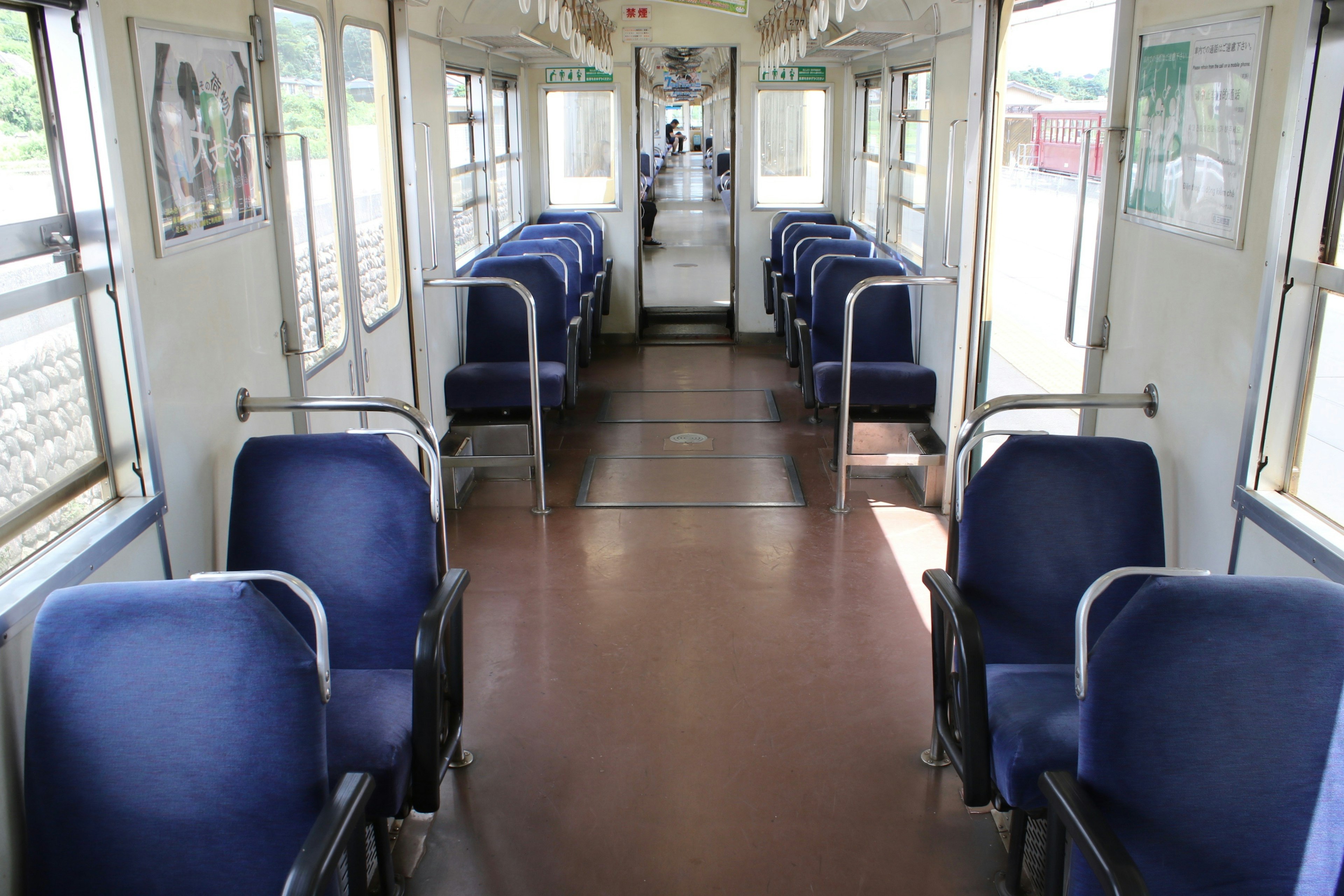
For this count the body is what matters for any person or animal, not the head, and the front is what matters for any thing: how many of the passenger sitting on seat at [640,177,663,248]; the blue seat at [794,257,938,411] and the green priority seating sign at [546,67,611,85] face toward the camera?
2

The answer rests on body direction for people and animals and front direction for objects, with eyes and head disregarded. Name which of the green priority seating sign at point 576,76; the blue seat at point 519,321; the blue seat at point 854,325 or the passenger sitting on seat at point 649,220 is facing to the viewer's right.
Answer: the passenger sitting on seat

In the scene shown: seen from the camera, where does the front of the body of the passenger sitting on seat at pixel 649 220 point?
to the viewer's right

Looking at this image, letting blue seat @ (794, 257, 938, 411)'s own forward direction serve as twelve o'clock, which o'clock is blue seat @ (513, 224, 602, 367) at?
blue seat @ (513, 224, 602, 367) is roughly at 4 o'clock from blue seat @ (794, 257, 938, 411).

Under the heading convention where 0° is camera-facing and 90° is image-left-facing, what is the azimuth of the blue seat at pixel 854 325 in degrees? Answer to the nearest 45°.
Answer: approximately 0°

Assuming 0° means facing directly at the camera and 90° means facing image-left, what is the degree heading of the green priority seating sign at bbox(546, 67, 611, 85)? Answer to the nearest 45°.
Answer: approximately 0°

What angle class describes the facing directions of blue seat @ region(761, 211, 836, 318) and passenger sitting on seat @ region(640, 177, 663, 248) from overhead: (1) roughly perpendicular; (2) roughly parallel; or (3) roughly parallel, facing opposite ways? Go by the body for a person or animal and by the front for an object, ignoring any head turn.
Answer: roughly perpendicular

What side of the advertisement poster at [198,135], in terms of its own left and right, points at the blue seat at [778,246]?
left

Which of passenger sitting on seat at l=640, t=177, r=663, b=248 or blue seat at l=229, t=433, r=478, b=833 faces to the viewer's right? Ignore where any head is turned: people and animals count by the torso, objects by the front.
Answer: the passenger sitting on seat

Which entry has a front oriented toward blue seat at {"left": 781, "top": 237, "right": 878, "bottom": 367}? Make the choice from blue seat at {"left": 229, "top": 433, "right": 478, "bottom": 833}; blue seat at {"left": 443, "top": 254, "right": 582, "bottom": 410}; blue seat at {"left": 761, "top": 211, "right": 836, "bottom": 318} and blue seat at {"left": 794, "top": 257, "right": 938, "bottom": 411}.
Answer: blue seat at {"left": 761, "top": 211, "right": 836, "bottom": 318}

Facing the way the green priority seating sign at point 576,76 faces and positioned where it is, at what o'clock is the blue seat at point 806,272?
The blue seat is roughly at 11 o'clock from the green priority seating sign.
